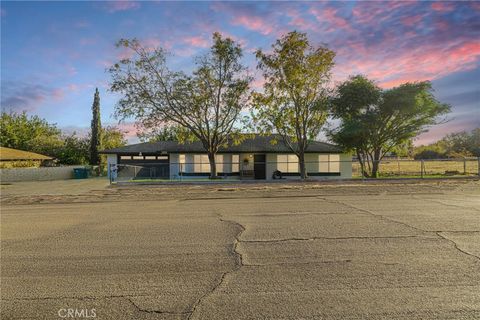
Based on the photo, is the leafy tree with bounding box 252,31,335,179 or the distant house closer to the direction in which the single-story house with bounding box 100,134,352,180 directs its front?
the leafy tree

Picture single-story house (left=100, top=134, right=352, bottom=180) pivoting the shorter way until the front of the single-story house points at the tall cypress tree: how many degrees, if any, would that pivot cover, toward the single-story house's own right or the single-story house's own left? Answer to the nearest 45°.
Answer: approximately 135° to the single-story house's own right

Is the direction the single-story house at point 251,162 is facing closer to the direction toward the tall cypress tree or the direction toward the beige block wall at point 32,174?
the beige block wall

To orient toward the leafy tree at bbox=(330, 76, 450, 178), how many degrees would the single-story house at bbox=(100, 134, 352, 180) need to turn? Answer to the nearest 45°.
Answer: approximately 45° to its left

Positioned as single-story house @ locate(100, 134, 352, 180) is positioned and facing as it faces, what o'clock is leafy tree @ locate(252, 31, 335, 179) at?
The leafy tree is roughly at 11 o'clock from the single-story house.

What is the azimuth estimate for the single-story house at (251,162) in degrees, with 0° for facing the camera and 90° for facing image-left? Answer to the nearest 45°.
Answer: approximately 0°

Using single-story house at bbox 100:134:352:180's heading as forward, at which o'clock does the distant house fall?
The distant house is roughly at 3 o'clock from the single-story house.

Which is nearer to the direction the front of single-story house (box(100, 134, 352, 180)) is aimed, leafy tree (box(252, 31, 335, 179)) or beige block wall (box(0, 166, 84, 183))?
the leafy tree

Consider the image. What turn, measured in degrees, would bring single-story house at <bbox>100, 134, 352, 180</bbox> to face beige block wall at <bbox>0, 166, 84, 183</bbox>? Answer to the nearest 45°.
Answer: approximately 90° to its right

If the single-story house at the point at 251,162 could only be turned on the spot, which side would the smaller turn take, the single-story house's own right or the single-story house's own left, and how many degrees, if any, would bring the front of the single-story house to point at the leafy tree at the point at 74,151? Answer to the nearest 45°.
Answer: approximately 135° to the single-story house's own right
